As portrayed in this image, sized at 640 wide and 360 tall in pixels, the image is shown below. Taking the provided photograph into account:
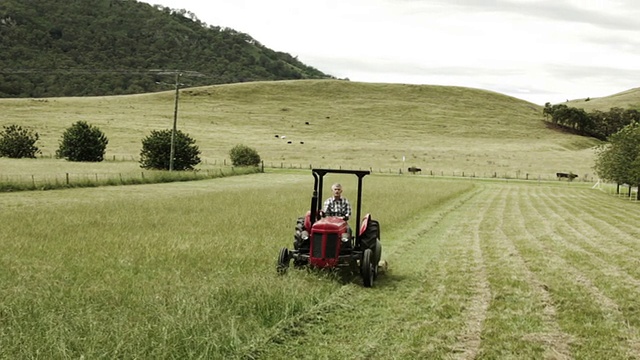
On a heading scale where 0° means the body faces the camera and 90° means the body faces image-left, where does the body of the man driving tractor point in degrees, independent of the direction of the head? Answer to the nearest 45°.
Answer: approximately 0°

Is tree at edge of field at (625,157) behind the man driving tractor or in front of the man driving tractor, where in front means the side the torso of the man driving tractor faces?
behind
